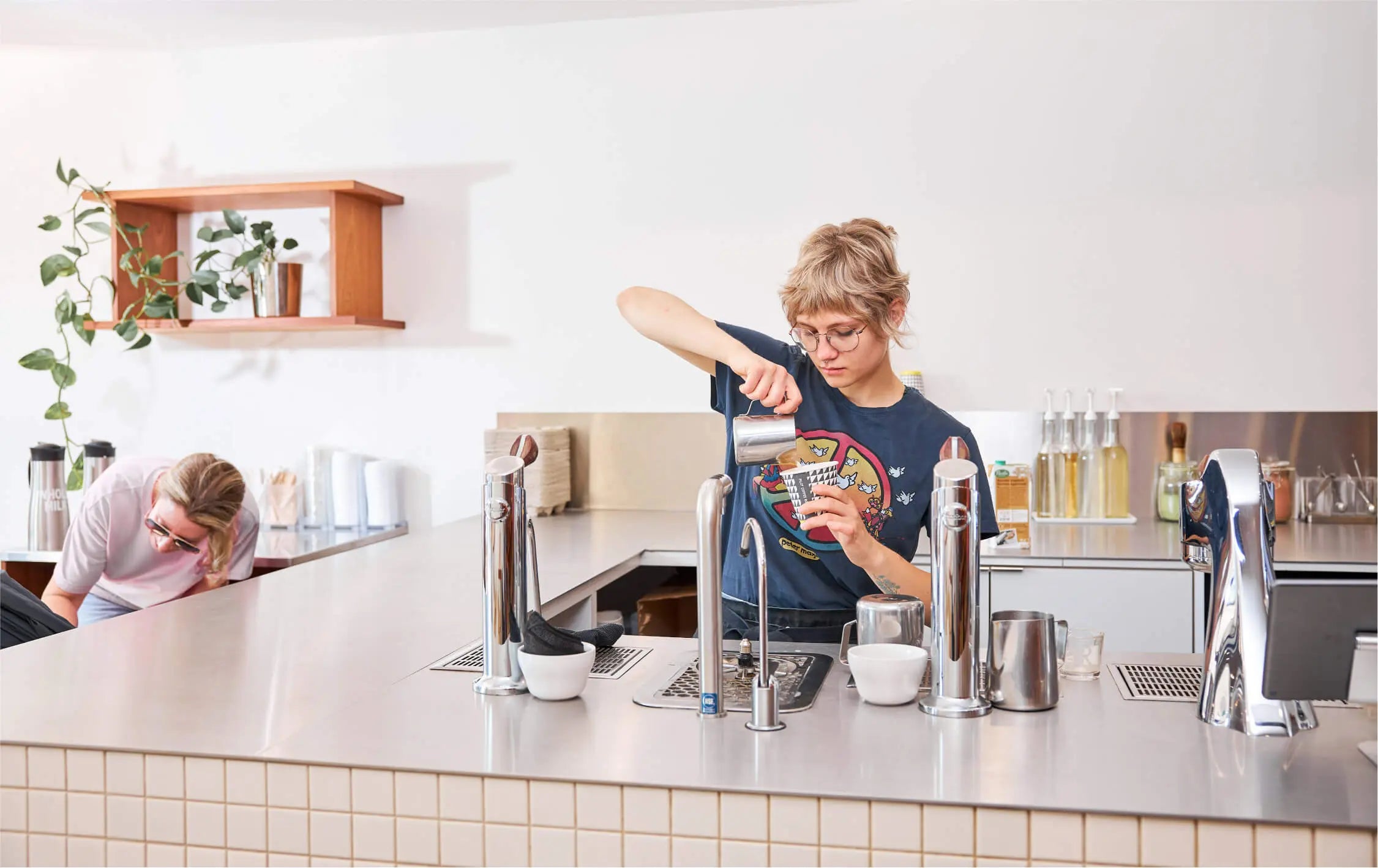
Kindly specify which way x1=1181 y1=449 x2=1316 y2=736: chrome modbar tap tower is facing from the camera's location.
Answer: facing away from the viewer and to the left of the viewer

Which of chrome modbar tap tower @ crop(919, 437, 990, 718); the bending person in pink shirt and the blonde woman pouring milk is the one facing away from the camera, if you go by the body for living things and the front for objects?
the chrome modbar tap tower

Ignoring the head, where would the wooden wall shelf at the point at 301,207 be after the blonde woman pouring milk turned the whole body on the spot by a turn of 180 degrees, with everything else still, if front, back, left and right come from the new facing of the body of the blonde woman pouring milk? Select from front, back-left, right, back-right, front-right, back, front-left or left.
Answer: front-left

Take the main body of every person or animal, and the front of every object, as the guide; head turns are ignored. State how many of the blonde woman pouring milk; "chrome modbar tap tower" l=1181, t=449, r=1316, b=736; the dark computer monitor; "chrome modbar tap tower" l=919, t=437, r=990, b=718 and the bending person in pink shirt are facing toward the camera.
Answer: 2

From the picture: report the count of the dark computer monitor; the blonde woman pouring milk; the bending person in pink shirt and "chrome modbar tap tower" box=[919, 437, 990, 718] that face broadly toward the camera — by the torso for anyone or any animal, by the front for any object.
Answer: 2

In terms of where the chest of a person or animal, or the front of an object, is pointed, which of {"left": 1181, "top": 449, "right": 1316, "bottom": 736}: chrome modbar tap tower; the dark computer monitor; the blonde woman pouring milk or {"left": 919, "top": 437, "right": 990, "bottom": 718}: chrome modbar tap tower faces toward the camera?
the blonde woman pouring milk

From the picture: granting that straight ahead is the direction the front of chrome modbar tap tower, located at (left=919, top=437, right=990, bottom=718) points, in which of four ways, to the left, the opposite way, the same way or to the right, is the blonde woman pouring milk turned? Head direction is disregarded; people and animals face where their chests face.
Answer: the opposite way

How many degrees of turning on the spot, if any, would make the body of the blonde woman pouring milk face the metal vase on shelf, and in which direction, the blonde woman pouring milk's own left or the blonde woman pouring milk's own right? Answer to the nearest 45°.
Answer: approximately 135° to the blonde woman pouring milk's own right

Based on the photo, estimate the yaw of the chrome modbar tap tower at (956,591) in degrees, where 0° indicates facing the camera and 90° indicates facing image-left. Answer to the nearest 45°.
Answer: approximately 180°

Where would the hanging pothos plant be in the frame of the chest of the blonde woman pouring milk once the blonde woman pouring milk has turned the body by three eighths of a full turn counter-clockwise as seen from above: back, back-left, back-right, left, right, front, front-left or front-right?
left

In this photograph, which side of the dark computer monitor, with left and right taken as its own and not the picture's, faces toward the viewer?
back

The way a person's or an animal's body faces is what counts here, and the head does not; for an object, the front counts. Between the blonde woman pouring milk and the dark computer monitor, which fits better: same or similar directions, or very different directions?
very different directions

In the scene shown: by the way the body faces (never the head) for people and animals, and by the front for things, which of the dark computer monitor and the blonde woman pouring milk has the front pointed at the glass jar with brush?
the dark computer monitor
